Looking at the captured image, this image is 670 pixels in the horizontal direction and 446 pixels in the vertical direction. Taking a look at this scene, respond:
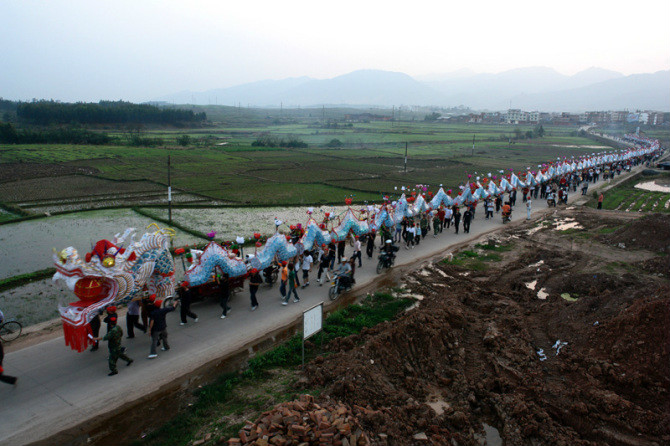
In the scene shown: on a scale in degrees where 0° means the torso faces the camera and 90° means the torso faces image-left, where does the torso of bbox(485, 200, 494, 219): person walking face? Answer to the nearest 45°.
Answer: approximately 45°

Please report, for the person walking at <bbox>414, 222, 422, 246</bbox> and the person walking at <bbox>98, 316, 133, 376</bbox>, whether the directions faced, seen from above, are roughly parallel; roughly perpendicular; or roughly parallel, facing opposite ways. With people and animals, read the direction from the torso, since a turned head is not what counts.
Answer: roughly parallel

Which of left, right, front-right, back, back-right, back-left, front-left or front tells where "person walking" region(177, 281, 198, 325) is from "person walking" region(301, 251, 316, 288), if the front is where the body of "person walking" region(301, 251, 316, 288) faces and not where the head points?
front

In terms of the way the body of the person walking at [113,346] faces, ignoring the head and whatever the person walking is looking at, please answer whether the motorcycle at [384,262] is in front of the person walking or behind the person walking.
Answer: behind

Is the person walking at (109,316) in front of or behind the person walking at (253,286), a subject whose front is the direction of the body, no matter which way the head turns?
in front

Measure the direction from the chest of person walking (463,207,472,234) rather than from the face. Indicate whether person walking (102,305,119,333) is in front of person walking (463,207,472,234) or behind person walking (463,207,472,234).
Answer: in front

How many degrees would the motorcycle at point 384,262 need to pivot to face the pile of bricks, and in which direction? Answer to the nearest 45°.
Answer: approximately 45° to its left

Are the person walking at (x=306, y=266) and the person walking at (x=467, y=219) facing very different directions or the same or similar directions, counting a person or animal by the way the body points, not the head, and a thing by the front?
same or similar directions

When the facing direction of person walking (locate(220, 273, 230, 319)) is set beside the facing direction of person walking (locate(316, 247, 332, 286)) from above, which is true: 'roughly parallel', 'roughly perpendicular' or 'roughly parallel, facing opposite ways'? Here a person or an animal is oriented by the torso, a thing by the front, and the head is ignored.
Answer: roughly parallel

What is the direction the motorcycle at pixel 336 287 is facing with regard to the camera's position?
facing the viewer and to the left of the viewer

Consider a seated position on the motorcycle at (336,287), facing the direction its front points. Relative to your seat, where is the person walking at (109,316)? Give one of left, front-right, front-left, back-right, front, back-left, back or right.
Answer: front

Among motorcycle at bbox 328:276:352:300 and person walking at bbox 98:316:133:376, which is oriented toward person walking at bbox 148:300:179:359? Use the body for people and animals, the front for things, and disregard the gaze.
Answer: the motorcycle

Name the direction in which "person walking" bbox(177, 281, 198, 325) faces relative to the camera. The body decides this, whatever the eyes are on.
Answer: to the viewer's left

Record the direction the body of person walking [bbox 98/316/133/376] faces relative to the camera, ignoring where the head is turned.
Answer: to the viewer's left

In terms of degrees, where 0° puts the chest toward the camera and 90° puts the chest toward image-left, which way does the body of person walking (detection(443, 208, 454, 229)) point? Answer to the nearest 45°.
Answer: approximately 45°

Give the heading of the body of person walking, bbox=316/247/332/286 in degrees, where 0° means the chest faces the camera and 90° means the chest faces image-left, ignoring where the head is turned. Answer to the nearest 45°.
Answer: approximately 45°

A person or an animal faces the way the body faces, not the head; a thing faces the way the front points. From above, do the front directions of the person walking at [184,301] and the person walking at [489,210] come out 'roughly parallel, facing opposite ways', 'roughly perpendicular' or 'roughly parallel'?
roughly parallel

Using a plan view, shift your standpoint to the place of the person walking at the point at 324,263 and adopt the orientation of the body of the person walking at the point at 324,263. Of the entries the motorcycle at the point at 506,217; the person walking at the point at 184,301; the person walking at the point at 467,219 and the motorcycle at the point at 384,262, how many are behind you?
3
